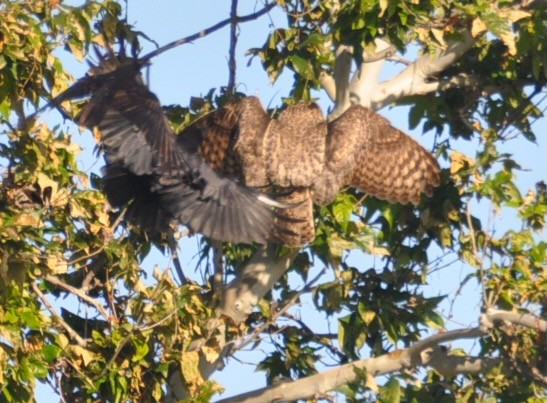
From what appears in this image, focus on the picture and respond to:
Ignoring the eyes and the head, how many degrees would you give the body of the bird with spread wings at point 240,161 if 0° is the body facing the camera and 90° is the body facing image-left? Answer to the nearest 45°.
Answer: approximately 180°
